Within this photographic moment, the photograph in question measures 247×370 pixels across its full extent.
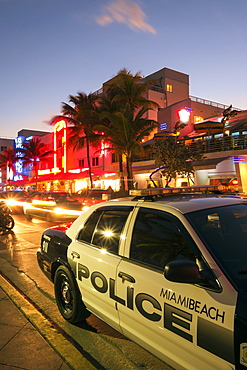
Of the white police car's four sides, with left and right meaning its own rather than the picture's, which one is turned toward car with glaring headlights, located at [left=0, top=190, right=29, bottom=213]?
back

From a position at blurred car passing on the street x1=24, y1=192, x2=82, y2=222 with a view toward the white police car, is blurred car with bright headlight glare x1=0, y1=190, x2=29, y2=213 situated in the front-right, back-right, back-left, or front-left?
back-right

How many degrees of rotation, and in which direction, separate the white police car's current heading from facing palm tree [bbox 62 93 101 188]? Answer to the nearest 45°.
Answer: approximately 135° to its left

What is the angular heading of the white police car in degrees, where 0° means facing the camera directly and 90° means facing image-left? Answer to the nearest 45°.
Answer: approximately 315°

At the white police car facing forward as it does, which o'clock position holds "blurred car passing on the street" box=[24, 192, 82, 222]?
The blurred car passing on the street is roughly at 7 o'clock from the white police car.

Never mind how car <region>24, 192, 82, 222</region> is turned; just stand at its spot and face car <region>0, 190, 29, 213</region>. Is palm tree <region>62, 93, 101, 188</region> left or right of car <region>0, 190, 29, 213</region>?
right
